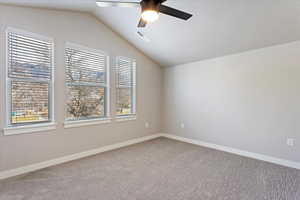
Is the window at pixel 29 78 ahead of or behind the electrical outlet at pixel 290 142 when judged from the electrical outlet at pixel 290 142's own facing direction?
ahead

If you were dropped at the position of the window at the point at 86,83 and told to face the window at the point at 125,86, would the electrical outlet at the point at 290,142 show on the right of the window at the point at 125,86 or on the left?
right

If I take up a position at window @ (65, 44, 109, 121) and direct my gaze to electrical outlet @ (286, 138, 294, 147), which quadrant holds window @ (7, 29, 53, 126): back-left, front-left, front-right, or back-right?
back-right

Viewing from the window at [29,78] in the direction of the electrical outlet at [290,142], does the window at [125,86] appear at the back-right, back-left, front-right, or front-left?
front-left

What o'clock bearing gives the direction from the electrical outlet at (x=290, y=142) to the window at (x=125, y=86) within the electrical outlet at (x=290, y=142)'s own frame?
The window is roughly at 1 o'clock from the electrical outlet.

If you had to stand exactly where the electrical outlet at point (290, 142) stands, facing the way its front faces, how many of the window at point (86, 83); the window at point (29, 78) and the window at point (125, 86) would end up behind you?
0
